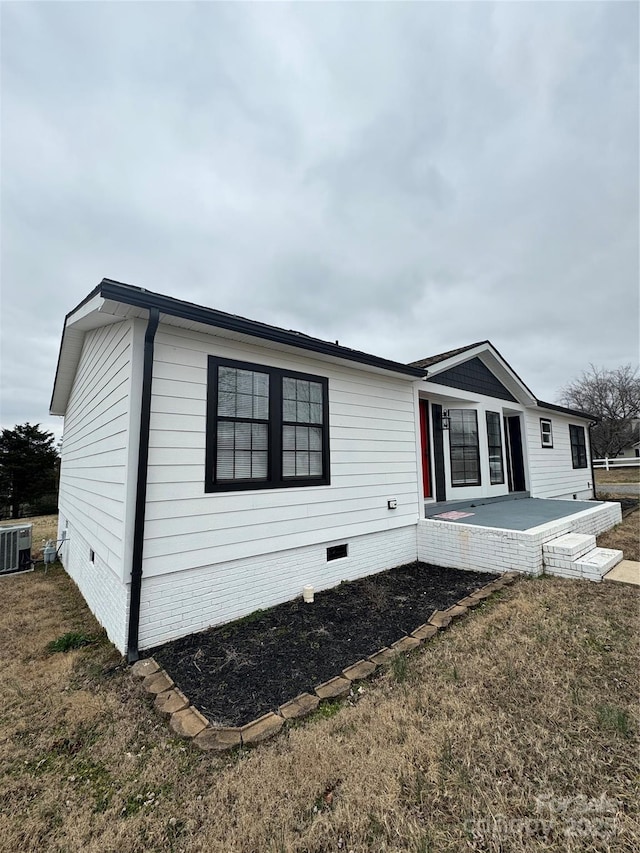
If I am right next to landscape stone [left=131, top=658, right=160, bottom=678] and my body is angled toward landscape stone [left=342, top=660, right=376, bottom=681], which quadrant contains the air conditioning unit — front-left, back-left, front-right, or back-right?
back-left

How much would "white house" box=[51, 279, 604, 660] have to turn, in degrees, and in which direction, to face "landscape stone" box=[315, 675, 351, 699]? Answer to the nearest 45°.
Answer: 0° — it already faces it

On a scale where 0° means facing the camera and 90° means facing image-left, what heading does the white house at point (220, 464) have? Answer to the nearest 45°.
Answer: approximately 315°

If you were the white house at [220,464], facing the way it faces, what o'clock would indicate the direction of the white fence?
The white fence is roughly at 9 o'clock from the white house.

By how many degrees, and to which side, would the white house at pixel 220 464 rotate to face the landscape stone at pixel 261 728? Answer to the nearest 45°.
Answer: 0° — it already faces it

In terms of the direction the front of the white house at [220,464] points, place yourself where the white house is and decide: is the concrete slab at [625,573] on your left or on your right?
on your left
